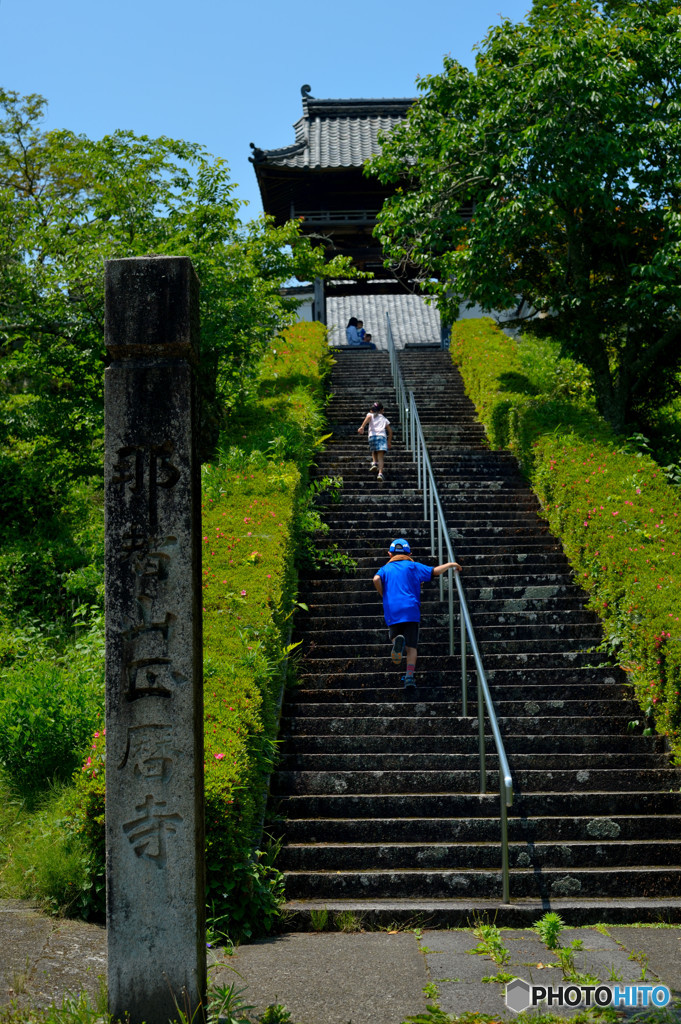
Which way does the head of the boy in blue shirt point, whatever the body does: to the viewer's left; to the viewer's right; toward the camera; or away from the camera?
away from the camera

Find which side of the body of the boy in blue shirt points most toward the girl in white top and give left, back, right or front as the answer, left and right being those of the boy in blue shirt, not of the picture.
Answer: front

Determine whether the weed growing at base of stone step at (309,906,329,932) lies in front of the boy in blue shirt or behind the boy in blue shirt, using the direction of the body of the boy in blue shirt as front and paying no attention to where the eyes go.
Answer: behind

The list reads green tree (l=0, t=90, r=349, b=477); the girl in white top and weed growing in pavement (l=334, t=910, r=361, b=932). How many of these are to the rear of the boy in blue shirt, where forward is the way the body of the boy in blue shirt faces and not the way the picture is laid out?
1

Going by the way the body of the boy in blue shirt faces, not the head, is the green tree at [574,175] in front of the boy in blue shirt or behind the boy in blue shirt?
in front

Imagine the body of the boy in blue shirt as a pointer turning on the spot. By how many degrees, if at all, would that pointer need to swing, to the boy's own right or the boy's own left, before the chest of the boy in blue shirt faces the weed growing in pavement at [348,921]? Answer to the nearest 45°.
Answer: approximately 180°

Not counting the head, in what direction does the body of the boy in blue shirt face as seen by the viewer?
away from the camera

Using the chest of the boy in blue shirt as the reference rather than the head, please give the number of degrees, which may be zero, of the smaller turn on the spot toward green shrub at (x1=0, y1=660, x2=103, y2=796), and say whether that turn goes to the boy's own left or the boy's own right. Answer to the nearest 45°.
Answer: approximately 135° to the boy's own left
